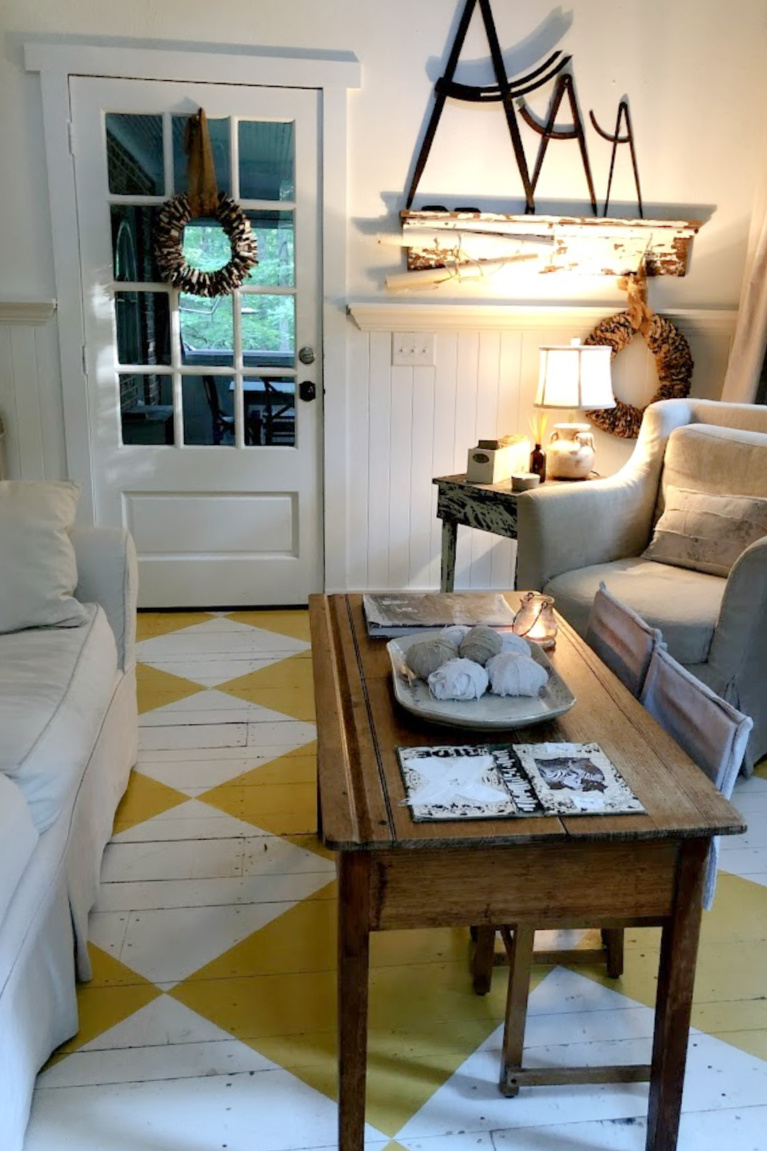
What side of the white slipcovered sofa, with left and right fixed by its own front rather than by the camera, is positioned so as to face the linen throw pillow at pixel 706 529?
front

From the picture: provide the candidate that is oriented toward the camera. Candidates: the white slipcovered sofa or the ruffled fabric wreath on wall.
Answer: the ruffled fabric wreath on wall

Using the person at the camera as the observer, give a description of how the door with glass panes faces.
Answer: facing the viewer

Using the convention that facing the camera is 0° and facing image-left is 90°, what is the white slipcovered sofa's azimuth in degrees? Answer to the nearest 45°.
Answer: approximately 270°

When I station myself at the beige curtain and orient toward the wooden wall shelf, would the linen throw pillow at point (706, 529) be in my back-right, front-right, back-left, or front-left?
front-left

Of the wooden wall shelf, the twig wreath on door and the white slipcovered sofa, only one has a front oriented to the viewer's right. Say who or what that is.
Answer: the white slipcovered sofa

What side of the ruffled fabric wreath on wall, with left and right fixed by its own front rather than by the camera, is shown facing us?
front

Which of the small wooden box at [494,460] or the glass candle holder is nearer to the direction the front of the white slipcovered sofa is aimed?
the glass candle holder

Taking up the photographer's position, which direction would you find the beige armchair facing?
facing the viewer and to the left of the viewer

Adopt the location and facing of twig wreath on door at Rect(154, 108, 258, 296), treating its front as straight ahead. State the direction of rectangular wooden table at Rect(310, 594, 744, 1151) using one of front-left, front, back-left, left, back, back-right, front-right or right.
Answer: front

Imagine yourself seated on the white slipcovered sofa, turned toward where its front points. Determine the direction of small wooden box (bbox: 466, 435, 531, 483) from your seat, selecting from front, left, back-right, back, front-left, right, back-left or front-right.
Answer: front-left

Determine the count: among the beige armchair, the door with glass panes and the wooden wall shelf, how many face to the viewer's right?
0

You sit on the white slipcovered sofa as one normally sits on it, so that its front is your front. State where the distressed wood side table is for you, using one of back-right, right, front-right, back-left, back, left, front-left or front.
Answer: front-left

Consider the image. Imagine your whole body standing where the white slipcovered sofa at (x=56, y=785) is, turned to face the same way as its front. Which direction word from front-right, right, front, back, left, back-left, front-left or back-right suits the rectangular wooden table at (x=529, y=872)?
front-right
